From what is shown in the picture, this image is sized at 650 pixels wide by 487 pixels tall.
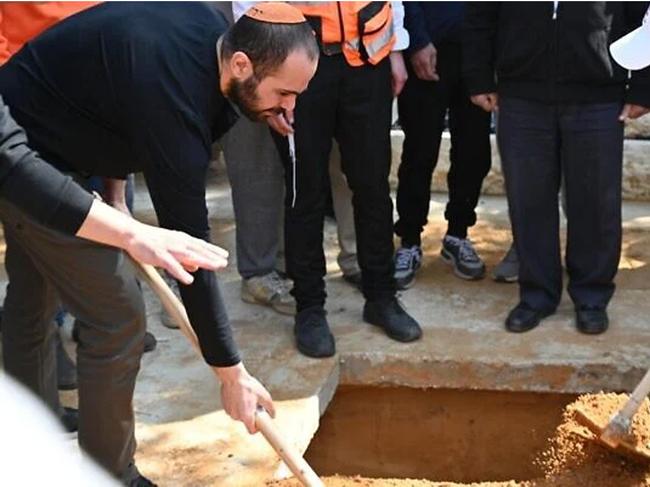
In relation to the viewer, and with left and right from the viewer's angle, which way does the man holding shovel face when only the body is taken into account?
facing to the right of the viewer
